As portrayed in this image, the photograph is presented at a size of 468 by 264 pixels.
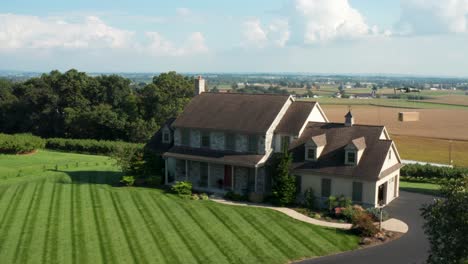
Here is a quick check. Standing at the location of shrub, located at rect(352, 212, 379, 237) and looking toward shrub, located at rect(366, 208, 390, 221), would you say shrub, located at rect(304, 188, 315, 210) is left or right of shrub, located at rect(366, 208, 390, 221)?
left

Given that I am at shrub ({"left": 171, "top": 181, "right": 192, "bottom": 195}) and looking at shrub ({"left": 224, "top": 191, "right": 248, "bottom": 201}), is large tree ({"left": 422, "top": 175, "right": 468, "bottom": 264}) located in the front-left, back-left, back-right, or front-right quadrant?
front-right

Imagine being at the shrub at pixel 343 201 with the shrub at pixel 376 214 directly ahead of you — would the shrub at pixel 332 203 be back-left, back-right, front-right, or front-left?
back-right

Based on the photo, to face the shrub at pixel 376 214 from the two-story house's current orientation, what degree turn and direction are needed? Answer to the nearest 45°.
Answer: approximately 90° to its left

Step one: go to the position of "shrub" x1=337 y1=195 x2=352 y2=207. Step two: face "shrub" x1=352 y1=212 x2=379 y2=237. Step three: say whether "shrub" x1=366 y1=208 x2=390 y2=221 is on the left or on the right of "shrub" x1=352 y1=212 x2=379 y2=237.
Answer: left

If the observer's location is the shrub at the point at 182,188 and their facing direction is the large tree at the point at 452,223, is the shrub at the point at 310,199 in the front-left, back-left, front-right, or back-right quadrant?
front-left

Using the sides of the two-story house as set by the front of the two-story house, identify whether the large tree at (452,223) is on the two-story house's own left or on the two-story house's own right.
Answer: on the two-story house's own left

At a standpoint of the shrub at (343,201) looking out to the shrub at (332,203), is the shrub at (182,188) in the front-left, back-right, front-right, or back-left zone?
front-right

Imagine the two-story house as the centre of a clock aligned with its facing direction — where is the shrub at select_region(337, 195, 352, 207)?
The shrub is roughly at 9 o'clock from the two-story house.

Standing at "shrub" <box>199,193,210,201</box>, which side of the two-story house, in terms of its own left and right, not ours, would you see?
front

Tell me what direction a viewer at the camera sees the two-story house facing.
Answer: facing the viewer and to the left of the viewer
